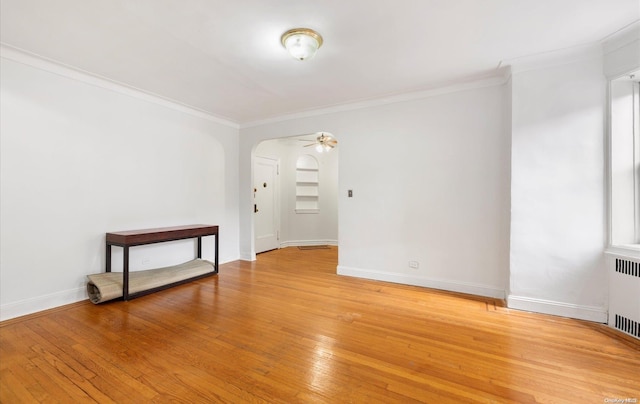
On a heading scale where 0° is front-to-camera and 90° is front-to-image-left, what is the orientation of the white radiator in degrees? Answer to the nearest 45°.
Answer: approximately 45°

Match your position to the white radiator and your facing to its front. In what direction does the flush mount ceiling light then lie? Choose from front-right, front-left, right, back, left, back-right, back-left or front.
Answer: front

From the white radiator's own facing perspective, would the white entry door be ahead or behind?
ahead

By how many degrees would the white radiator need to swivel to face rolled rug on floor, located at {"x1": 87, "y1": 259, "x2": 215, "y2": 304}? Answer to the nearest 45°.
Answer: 0° — it already faces it

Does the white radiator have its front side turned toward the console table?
yes
